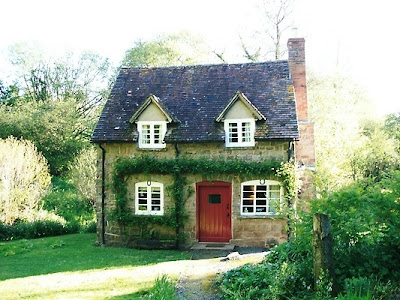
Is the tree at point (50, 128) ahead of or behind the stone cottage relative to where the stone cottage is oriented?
behind

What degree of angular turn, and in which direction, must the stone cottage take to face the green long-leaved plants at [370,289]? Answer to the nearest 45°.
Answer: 0° — it already faces it

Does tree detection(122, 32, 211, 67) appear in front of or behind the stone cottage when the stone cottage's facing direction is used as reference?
behind

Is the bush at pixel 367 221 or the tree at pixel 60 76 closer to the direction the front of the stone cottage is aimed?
the bush

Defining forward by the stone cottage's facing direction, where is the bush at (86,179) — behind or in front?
behind

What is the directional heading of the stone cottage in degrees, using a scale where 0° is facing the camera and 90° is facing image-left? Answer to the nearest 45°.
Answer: approximately 0°

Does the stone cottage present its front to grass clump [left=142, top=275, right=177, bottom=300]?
yes

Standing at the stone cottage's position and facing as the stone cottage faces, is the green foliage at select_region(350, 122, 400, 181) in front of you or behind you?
behind

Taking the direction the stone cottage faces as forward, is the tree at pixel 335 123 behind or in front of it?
behind
